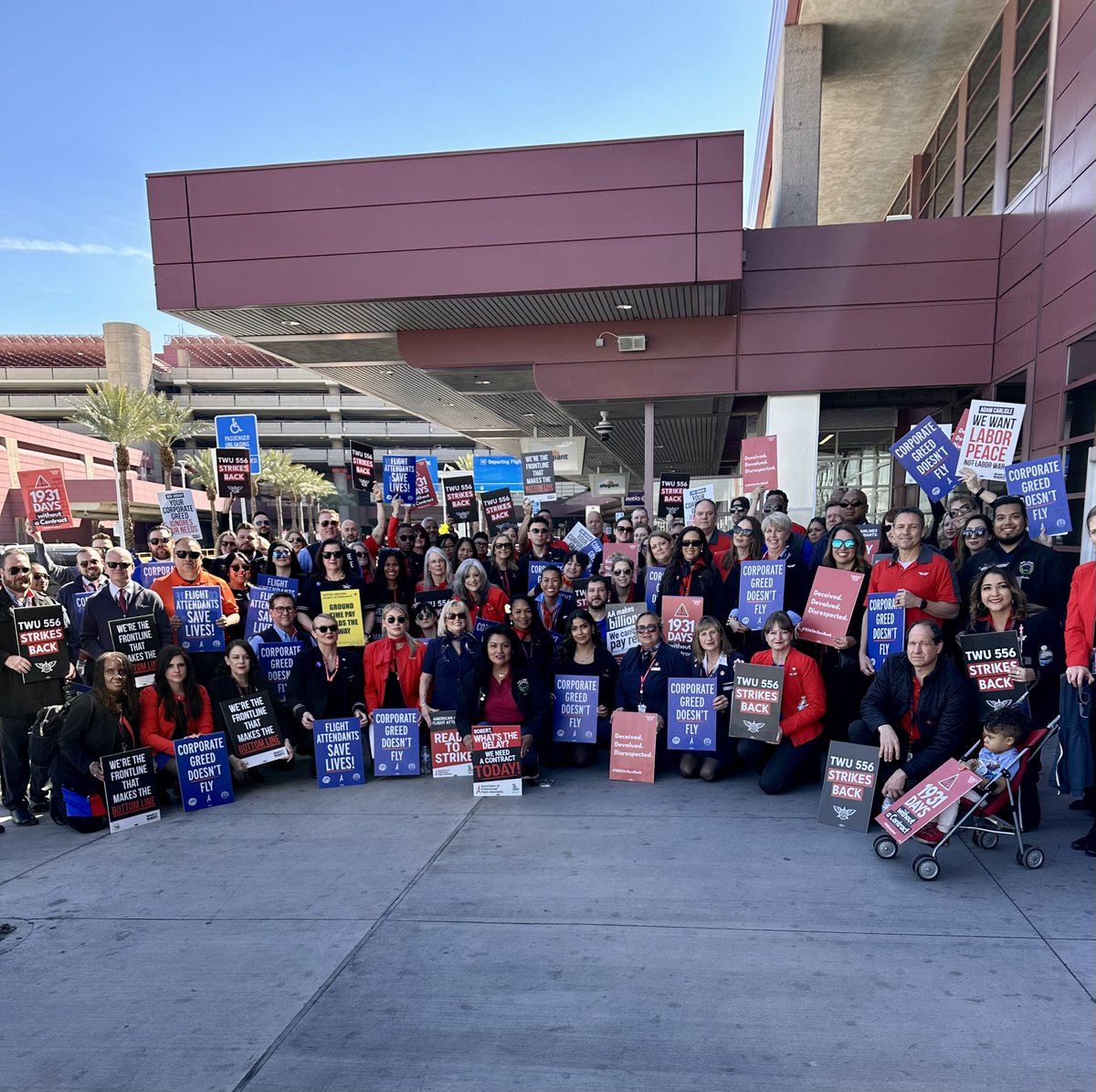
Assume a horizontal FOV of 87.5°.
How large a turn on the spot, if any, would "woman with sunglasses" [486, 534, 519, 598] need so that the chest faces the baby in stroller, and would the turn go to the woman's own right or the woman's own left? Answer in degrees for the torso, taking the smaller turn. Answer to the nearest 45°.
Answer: approximately 45° to the woman's own left

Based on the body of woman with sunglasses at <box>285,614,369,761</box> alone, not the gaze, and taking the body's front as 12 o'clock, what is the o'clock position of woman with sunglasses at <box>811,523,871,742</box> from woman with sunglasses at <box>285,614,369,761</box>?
woman with sunglasses at <box>811,523,871,742</box> is roughly at 10 o'clock from woman with sunglasses at <box>285,614,369,761</box>.

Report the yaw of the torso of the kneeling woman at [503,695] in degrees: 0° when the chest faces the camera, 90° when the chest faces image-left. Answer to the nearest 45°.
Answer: approximately 0°

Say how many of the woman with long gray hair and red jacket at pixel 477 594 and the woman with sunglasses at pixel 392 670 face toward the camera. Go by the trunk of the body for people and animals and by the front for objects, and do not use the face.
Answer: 2

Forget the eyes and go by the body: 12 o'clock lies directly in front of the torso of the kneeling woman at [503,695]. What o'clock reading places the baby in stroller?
The baby in stroller is roughly at 10 o'clock from the kneeling woman.

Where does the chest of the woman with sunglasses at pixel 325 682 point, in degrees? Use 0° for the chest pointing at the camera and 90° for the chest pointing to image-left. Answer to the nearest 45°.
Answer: approximately 0°

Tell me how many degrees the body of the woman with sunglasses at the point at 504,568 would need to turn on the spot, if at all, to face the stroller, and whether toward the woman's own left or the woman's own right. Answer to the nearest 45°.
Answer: approximately 45° to the woman's own left

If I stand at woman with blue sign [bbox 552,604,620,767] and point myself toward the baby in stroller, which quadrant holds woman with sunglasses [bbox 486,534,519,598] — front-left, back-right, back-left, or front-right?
back-left

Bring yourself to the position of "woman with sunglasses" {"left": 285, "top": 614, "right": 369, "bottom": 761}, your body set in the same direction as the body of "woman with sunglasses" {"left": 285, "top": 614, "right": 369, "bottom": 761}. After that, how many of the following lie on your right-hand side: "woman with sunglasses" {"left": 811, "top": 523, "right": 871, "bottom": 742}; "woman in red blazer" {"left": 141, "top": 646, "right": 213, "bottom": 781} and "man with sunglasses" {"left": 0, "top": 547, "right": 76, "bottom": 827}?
2

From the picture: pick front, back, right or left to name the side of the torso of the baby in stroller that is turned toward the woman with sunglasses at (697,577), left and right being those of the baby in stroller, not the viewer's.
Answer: right

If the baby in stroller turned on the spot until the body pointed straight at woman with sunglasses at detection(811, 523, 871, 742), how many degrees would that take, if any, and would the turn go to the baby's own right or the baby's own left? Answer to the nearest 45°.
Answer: approximately 90° to the baby's own right
